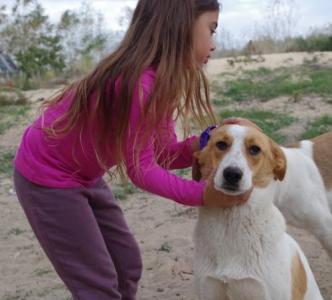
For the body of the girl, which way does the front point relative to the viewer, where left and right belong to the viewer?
facing to the right of the viewer

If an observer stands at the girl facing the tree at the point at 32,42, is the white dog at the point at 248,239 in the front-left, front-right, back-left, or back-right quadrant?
back-right

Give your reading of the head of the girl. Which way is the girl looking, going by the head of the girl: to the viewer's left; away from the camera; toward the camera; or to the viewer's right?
to the viewer's right

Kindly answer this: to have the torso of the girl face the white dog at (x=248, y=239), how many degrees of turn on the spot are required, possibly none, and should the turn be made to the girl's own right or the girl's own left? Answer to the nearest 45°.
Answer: approximately 45° to the girl's own right
